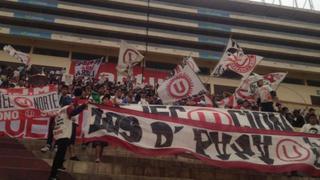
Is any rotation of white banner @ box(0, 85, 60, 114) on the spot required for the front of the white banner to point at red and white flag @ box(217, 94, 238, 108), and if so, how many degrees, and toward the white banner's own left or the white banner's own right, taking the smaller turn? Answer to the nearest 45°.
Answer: approximately 90° to the white banner's own left

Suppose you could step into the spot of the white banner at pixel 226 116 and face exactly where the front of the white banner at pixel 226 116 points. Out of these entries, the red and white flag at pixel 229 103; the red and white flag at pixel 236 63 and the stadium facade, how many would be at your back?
3

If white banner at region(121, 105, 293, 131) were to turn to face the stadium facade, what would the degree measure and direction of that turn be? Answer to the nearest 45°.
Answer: approximately 180°

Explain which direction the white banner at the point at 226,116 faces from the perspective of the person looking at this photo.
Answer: facing the viewer

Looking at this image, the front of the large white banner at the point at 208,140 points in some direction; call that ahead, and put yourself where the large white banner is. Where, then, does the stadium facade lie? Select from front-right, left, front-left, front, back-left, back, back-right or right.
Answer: back

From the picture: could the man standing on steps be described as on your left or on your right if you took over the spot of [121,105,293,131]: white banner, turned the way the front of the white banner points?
on your right

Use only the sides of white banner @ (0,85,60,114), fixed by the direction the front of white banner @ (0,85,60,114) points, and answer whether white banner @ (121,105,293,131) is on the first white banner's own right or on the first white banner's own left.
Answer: on the first white banner's own left

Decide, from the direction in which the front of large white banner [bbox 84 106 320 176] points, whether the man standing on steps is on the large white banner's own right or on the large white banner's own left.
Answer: on the large white banner's own right

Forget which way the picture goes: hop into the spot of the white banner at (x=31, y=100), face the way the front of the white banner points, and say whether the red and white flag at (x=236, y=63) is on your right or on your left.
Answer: on your left

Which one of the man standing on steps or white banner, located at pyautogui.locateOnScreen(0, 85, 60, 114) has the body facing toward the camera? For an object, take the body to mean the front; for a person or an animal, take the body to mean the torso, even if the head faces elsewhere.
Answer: the white banner

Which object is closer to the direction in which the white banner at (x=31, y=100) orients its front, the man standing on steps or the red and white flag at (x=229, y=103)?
the man standing on steps

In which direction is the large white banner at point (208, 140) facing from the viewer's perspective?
toward the camera
